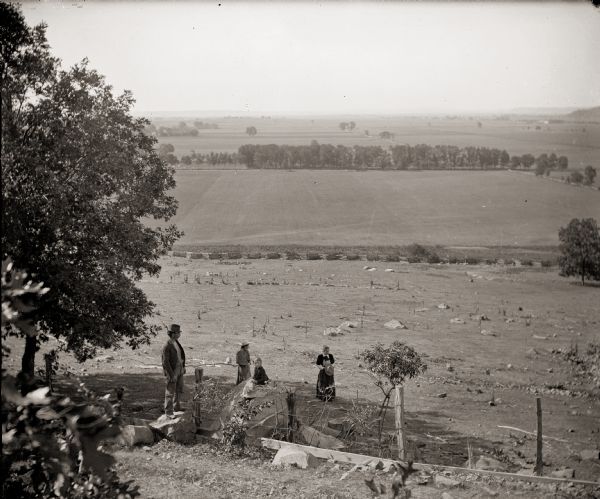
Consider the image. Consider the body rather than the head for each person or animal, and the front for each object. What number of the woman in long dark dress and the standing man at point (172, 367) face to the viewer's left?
0

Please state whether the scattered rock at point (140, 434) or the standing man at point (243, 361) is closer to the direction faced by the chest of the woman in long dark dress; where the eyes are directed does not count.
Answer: the scattered rock

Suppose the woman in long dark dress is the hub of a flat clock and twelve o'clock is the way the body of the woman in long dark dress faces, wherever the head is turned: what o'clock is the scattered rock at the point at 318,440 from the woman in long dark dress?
The scattered rock is roughly at 12 o'clock from the woman in long dark dress.

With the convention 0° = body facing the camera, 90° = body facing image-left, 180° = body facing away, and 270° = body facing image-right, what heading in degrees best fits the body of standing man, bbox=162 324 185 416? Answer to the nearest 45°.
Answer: approximately 315°

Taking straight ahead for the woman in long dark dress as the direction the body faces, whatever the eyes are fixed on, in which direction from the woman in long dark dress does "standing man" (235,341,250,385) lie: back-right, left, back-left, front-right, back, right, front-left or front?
right
